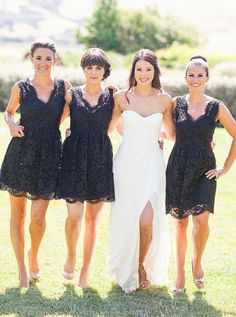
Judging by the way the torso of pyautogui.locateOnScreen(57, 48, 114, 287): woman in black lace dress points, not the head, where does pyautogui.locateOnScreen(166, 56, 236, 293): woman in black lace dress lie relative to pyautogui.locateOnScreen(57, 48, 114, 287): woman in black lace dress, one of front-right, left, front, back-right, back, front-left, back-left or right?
left

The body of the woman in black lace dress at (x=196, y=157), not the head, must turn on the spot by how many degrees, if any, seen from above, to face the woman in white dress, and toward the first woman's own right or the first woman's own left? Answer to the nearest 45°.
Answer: approximately 90° to the first woman's own right

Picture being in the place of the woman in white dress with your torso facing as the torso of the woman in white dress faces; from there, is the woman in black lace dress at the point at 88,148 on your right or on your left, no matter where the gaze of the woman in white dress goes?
on your right

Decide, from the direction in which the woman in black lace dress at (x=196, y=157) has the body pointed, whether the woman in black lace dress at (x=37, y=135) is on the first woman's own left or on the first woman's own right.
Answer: on the first woman's own right

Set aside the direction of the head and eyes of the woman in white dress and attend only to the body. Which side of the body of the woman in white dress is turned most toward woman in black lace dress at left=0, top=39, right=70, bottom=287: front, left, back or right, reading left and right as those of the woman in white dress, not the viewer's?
right

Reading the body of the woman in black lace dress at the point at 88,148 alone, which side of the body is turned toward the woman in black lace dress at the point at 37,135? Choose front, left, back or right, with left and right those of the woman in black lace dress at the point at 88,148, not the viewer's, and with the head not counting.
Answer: right

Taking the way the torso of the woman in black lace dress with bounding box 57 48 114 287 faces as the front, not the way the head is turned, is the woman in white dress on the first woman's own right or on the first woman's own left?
on the first woman's own left

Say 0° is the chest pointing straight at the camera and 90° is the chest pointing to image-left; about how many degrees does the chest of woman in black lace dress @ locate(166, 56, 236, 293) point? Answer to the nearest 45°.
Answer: approximately 0°

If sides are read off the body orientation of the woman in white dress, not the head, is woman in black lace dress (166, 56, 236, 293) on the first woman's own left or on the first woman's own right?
on the first woman's own left
